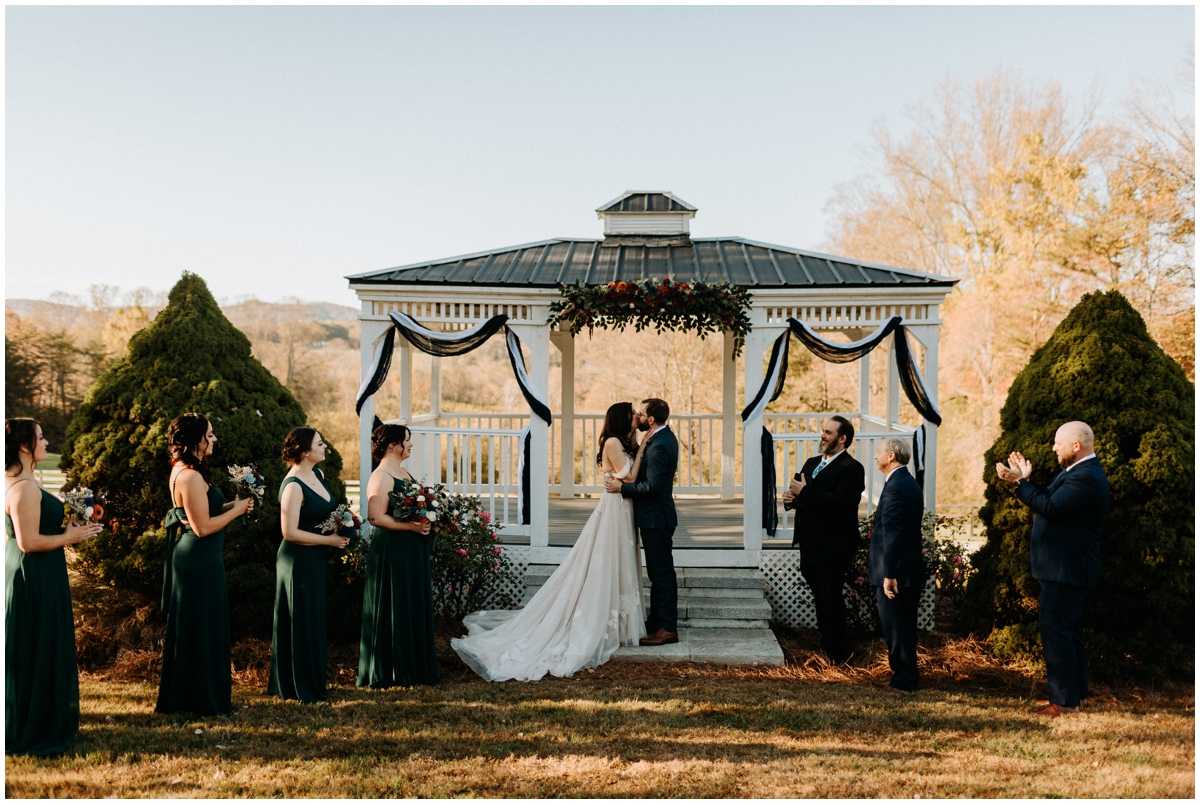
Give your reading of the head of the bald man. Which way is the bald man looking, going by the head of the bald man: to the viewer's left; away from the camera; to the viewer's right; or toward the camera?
to the viewer's left

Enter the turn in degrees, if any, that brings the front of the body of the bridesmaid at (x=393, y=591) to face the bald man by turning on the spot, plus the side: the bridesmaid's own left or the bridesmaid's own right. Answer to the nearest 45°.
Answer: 0° — they already face them

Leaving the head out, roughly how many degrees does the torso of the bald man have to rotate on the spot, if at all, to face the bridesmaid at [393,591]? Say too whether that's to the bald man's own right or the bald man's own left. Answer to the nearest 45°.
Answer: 0° — they already face them

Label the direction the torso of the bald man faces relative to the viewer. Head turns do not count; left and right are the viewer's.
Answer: facing to the left of the viewer

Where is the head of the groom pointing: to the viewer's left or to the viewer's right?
to the viewer's left

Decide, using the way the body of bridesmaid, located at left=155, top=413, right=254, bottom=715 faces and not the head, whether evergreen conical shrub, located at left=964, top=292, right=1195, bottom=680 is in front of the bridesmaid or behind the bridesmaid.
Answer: in front

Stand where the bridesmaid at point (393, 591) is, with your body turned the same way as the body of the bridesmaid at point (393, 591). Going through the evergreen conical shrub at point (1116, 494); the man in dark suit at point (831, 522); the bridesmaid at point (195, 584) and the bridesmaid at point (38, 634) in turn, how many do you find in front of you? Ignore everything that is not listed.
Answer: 2

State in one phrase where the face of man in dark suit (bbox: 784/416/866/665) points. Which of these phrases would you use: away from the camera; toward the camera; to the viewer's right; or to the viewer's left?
to the viewer's left

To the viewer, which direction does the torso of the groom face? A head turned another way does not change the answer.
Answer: to the viewer's left

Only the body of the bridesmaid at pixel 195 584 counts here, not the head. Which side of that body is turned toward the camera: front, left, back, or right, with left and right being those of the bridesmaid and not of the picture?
right

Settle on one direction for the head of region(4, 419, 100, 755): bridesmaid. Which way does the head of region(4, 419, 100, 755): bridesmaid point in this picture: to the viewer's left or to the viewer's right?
to the viewer's right

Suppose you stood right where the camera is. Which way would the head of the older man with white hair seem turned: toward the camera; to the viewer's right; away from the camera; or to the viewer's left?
to the viewer's left

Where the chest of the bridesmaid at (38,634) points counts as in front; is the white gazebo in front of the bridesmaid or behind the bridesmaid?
in front

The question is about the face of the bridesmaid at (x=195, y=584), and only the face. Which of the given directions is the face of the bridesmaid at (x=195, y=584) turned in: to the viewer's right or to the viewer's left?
to the viewer's right
